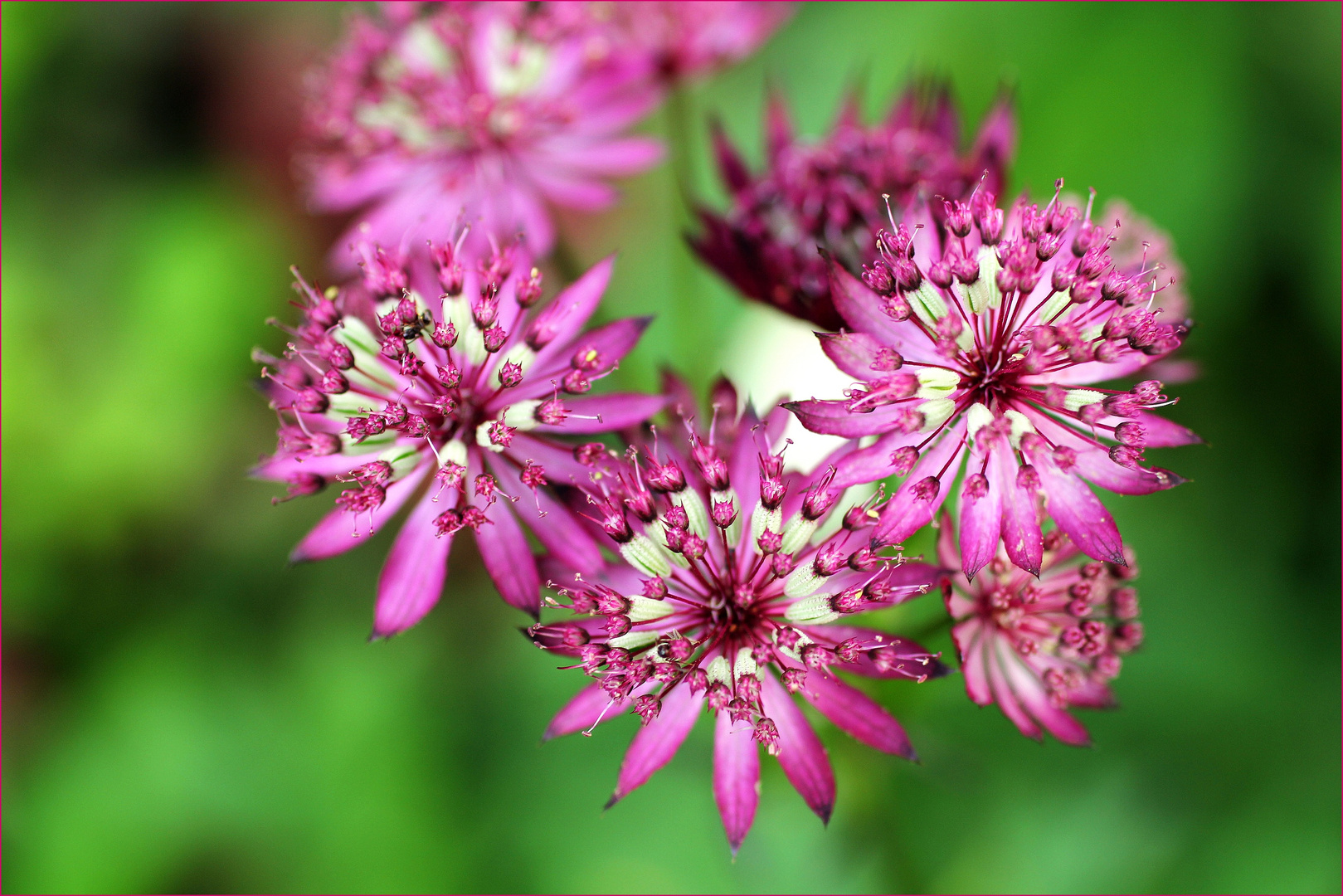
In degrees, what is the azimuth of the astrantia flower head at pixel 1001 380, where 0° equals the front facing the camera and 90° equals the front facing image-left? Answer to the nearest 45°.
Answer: approximately 0°

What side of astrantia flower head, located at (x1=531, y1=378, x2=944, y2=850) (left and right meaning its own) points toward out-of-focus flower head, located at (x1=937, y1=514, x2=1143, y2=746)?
left

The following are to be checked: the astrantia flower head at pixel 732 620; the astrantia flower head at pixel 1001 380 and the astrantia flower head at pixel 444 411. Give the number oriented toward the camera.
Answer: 3

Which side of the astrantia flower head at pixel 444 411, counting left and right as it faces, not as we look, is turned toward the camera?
front
